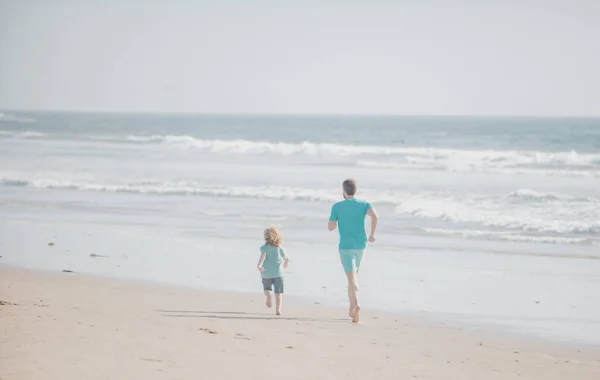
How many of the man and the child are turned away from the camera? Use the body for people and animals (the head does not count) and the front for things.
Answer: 2

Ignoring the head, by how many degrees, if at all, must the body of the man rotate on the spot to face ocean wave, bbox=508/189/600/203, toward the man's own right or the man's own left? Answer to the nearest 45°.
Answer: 0° — they already face it

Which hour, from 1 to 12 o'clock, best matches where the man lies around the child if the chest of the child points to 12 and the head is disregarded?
The man is roughly at 4 o'clock from the child.

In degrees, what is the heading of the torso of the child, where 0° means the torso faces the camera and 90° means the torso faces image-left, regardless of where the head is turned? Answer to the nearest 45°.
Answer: approximately 180°

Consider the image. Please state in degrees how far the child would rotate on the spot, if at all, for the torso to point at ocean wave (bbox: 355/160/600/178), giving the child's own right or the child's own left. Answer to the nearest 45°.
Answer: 0° — they already face it

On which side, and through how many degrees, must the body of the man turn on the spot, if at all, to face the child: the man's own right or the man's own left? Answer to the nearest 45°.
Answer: approximately 45° to the man's own left

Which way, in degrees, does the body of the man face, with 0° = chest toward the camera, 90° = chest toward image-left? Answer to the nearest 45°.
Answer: approximately 180°

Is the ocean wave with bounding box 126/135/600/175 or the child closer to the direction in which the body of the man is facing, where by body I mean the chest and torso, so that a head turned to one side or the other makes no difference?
the ocean wave

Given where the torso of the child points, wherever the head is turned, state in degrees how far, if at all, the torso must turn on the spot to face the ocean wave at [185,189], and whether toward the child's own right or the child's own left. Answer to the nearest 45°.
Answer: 0° — they already face it
